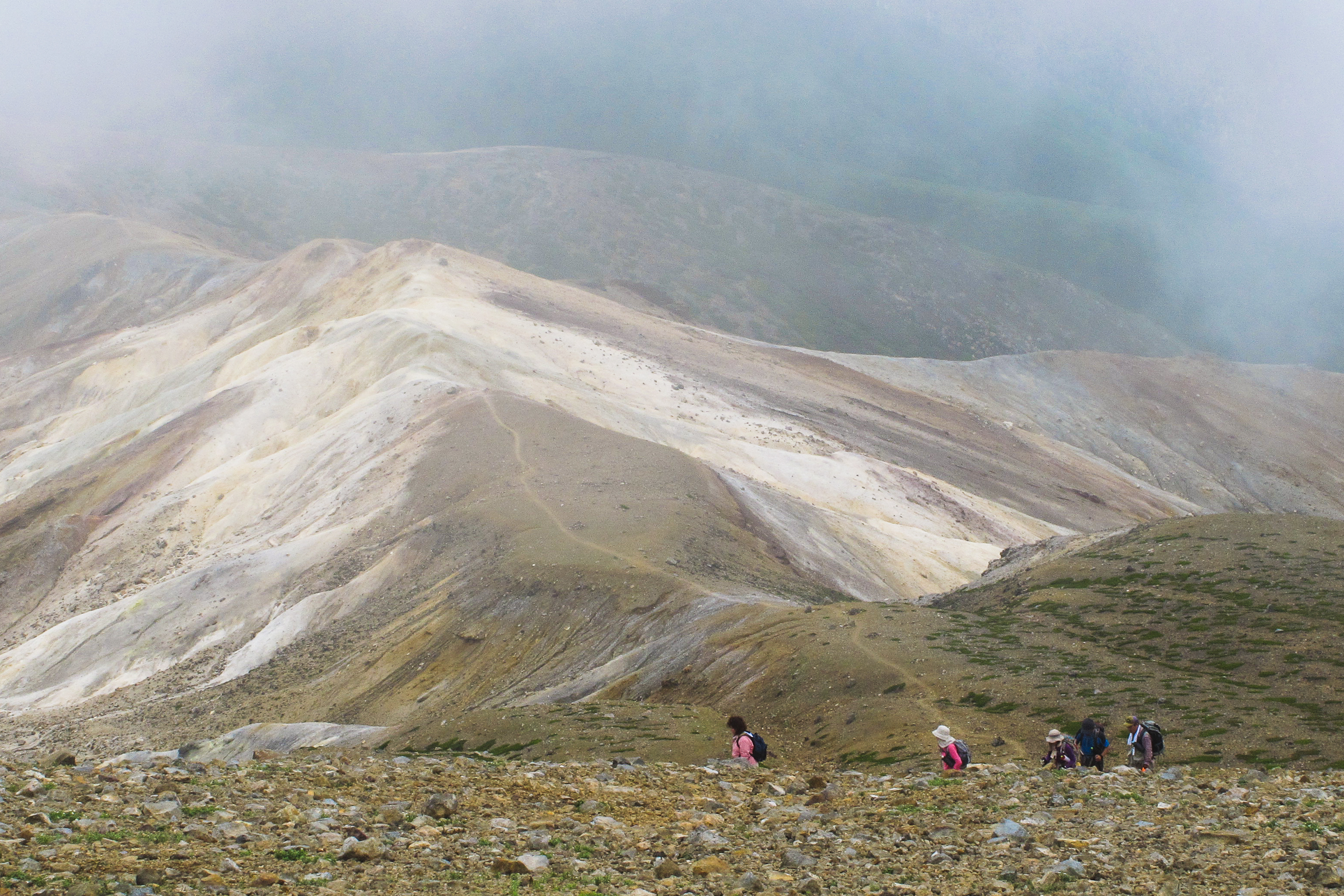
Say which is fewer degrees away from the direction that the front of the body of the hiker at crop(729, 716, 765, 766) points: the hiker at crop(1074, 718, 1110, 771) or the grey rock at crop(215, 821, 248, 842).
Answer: the grey rock

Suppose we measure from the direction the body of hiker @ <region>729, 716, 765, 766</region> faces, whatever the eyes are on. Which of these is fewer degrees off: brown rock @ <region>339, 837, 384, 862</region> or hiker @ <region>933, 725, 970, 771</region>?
the brown rock

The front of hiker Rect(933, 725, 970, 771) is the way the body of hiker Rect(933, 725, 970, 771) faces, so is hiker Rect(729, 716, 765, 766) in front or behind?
in front

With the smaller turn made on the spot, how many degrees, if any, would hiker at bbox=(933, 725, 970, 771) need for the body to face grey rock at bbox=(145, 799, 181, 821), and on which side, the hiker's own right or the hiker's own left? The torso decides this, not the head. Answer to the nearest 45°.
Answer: approximately 45° to the hiker's own left

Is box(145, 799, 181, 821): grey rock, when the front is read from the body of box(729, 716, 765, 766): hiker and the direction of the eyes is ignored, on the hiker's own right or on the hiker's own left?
on the hiker's own left

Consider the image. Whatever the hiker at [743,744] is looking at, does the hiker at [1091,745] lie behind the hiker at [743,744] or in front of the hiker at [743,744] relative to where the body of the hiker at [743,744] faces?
behind

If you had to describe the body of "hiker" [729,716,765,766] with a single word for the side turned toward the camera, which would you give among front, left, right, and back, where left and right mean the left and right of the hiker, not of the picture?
left

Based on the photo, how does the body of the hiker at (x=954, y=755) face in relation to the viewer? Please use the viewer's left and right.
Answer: facing to the left of the viewer

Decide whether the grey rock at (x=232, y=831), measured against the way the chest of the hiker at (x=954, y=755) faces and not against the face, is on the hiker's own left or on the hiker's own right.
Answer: on the hiker's own left

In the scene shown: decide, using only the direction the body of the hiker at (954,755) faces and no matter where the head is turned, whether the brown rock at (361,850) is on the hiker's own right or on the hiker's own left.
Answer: on the hiker's own left
